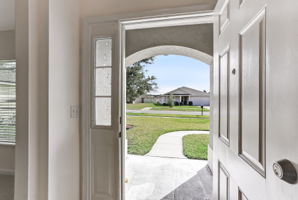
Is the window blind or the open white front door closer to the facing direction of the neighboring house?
the open white front door

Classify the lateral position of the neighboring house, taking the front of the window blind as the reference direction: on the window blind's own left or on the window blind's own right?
on the window blind's own left

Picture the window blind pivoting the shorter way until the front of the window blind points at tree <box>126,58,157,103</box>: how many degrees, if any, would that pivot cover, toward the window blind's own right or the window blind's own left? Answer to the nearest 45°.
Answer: approximately 180°

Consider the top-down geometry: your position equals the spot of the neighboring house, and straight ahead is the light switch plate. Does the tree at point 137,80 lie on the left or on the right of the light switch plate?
right

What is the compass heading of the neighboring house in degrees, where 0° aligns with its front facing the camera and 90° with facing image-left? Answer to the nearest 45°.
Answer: approximately 0°

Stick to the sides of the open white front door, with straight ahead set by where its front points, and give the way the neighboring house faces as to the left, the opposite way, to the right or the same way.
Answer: to the left

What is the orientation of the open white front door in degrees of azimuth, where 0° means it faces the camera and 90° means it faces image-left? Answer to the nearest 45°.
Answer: approximately 45°

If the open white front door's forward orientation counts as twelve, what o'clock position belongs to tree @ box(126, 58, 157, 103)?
The tree is roughly at 3 o'clock from the open white front door.

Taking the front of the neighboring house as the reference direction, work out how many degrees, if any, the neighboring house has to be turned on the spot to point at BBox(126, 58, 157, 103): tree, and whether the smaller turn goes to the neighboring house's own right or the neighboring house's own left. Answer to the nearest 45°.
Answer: approximately 45° to the neighboring house's own right
